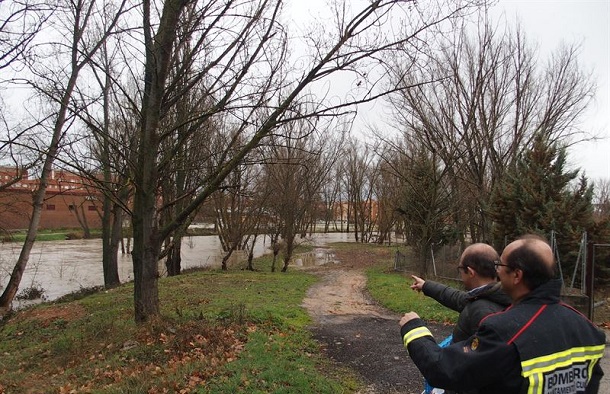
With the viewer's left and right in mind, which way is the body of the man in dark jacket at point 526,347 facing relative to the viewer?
facing away from the viewer and to the left of the viewer

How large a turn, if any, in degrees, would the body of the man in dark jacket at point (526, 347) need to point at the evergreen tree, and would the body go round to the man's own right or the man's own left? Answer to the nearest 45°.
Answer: approximately 45° to the man's own right

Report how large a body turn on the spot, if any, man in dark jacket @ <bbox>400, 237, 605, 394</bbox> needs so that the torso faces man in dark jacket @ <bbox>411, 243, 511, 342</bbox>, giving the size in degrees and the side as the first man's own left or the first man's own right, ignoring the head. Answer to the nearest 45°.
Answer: approximately 45° to the first man's own right

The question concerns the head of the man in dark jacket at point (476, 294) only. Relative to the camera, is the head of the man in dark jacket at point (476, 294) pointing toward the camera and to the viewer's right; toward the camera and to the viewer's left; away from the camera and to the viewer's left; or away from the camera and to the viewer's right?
away from the camera and to the viewer's left

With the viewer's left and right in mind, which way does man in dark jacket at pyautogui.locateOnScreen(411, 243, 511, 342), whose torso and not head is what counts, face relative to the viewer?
facing away from the viewer and to the left of the viewer

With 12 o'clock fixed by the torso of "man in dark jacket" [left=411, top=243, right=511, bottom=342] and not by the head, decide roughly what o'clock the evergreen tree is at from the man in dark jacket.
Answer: The evergreen tree is roughly at 2 o'clock from the man in dark jacket.

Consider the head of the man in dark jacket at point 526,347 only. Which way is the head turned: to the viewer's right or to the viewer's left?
to the viewer's left

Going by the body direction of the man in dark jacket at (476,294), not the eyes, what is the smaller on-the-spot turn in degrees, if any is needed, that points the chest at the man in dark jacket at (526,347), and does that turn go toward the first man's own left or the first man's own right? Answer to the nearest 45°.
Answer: approximately 135° to the first man's own left
